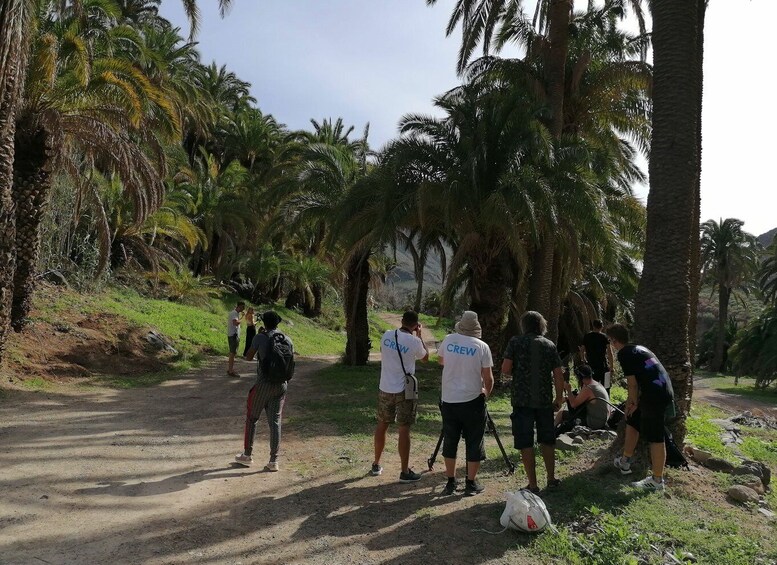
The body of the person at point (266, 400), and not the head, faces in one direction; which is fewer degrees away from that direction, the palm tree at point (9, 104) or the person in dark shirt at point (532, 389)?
the palm tree

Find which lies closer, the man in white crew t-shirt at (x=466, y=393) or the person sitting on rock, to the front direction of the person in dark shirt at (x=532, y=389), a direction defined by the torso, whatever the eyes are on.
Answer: the person sitting on rock

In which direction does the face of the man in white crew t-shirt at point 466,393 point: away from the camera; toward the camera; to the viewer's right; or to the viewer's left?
away from the camera

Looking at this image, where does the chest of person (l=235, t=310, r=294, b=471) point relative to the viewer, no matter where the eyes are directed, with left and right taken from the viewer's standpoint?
facing away from the viewer and to the left of the viewer

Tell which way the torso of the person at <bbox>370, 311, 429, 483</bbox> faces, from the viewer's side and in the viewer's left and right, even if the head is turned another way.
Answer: facing away from the viewer and to the right of the viewer

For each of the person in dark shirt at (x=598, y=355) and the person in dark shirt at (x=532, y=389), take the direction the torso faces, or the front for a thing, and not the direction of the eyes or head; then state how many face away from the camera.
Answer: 2

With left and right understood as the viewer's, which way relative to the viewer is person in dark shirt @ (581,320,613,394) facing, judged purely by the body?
facing away from the viewer

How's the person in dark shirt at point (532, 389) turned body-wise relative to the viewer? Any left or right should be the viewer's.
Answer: facing away from the viewer

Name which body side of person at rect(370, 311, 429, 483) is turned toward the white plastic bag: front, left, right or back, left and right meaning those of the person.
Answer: right
